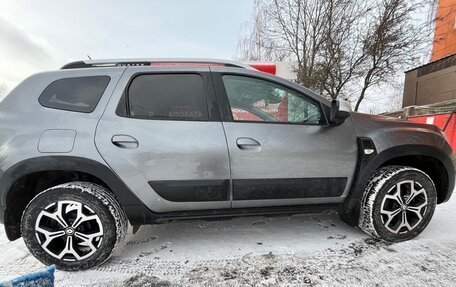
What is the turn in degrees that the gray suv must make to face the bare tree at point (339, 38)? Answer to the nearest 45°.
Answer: approximately 45° to its left

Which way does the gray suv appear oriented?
to the viewer's right
